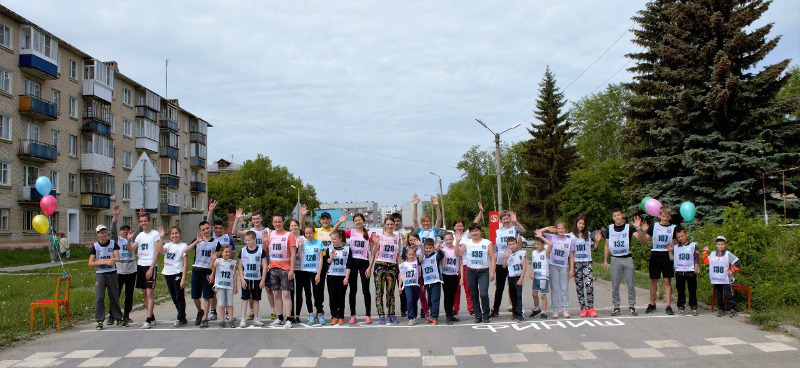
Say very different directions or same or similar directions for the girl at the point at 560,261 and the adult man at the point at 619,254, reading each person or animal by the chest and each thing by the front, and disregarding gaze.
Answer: same or similar directions

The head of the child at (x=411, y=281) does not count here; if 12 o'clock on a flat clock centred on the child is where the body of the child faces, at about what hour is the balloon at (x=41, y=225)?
The balloon is roughly at 4 o'clock from the child.

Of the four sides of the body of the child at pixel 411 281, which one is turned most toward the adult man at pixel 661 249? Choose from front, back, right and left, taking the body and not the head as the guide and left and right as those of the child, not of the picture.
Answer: left

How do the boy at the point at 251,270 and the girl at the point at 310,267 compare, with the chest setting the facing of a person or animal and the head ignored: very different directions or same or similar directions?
same or similar directions

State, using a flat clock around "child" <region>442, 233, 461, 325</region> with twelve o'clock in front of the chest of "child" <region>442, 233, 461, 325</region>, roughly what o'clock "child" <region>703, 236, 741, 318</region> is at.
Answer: "child" <region>703, 236, 741, 318</region> is roughly at 9 o'clock from "child" <region>442, 233, 461, 325</region>.

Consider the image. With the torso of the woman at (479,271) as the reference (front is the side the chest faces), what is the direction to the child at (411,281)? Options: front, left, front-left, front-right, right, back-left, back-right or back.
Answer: right

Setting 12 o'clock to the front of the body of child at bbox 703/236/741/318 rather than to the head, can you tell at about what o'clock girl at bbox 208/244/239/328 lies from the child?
The girl is roughly at 2 o'clock from the child.

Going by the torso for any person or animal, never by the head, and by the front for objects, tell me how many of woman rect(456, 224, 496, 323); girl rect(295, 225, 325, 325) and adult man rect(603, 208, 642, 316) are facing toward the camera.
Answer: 3

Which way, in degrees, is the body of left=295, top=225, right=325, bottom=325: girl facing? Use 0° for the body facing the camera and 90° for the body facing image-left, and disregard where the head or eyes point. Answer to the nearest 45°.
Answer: approximately 0°

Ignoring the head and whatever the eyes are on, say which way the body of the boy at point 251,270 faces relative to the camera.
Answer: toward the camera

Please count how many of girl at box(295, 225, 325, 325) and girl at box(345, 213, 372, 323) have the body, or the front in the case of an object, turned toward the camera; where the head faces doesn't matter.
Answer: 2

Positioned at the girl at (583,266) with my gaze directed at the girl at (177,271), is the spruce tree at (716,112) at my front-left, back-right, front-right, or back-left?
back-right

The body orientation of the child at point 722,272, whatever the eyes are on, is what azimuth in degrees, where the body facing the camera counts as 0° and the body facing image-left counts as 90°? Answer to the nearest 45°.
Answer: approximately 0°

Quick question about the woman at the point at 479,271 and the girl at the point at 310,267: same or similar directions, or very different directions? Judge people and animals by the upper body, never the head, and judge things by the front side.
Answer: same or similar directions

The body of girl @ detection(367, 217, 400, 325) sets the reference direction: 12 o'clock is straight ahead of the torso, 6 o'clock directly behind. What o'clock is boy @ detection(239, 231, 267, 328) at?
The boy is roughly at 3 o'clock from the girl.

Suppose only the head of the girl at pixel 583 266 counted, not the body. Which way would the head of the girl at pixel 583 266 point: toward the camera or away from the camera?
toward the camera

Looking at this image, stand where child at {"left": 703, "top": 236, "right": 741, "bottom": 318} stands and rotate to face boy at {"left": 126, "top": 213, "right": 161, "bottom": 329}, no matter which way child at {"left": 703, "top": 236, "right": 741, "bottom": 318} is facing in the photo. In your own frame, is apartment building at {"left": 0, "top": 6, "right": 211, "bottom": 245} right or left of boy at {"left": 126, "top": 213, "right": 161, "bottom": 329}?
right

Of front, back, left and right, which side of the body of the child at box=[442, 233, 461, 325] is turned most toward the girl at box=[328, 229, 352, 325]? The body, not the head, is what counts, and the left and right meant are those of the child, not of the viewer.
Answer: right

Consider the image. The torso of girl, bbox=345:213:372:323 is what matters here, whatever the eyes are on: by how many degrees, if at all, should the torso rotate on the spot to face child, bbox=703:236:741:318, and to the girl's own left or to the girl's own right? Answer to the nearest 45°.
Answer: approximately 90° to the girl's own left

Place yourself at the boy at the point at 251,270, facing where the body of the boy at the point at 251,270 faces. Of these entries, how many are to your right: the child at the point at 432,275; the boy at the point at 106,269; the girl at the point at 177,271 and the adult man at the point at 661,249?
2
